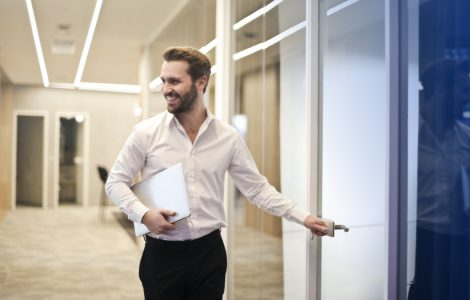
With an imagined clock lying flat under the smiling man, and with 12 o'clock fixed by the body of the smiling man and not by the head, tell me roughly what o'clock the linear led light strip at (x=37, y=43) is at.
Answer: The linear led light strip is roughly at 5 o'clock from the smiling man.

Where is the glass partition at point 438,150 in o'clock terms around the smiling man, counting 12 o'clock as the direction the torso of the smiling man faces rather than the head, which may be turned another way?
The glass partition is roughly at 10 o'clock from the smiling man.

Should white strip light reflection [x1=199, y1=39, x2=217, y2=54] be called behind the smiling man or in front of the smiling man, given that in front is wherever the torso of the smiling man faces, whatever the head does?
behind

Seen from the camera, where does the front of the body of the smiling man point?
toward the camera

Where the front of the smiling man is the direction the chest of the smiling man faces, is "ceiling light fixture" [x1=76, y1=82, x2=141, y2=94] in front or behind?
behind
